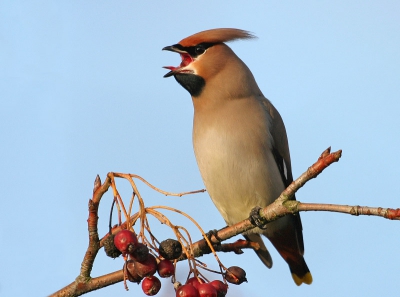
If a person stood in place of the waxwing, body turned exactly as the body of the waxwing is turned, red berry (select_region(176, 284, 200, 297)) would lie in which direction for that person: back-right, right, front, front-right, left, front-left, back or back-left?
front-left

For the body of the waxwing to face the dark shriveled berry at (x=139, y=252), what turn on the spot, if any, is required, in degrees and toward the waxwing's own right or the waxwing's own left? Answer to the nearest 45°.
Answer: approximately 45° to the waxwing's own right

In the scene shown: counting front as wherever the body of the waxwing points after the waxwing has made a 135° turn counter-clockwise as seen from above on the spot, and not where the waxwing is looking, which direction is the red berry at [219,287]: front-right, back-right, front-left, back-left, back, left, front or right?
right

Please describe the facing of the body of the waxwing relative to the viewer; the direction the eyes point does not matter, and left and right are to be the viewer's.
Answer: facing the viewer and to the left of the viewer
